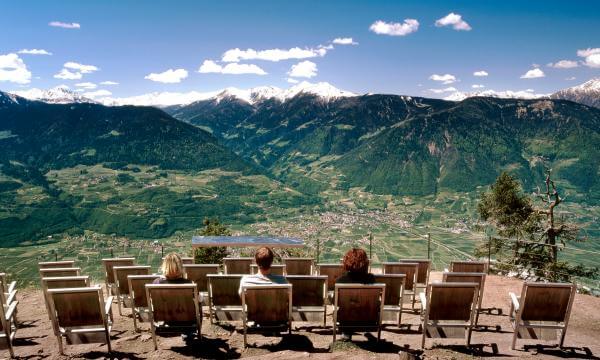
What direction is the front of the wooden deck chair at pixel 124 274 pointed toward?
away from the camera

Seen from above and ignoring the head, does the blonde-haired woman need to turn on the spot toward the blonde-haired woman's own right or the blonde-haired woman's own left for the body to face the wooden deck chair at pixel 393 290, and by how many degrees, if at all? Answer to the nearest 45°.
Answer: approximately 90° to the blonde-haired woman's own right

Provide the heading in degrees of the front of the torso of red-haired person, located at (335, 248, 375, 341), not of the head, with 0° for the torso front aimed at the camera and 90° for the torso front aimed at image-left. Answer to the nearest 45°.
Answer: approximately 180°

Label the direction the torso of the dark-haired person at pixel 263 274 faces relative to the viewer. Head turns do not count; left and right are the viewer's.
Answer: facing away from the viewer

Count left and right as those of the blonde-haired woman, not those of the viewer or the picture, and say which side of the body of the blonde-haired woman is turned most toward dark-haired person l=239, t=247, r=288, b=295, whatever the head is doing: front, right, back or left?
right

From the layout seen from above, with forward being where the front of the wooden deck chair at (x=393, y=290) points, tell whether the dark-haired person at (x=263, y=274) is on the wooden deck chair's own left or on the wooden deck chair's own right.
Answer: on the wooden deck chair's own left

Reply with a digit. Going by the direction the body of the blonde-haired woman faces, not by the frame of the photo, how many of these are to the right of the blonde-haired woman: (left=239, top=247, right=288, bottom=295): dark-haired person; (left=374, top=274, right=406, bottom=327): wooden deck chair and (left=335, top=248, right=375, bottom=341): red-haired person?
3

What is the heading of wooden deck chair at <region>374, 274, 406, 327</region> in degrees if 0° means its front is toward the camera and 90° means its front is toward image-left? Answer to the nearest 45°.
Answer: approximately 180°

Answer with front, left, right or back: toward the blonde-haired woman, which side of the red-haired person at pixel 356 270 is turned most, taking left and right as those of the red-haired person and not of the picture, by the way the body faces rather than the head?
left

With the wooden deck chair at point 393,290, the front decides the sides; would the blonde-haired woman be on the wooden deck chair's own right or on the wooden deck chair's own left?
on the wooden deck chair's own left

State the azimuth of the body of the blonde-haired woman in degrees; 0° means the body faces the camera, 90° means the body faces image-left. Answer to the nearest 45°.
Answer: approximately 180°
